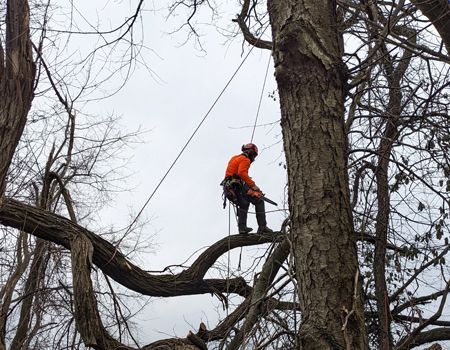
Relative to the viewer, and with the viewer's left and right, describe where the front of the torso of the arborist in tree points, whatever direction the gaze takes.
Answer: facing to the right of the viewer
